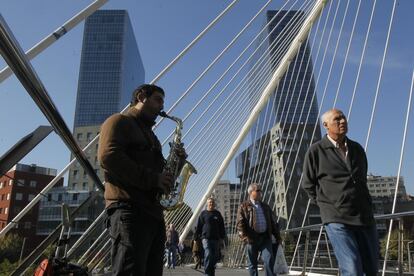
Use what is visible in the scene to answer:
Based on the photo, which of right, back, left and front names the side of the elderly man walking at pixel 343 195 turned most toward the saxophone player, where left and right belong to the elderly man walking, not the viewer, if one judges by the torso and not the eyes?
right

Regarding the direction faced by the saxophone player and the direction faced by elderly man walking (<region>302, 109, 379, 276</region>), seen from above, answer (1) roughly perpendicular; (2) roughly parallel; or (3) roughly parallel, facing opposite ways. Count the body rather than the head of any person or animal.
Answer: roughly perpendicular

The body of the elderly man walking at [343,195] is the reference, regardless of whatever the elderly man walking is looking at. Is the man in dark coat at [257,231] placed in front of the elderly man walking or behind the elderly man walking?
behind

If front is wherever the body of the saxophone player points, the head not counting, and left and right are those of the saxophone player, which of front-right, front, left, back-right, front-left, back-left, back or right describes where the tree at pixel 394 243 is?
front-left

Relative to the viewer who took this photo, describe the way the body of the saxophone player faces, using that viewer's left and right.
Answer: facing to the right of the viewer

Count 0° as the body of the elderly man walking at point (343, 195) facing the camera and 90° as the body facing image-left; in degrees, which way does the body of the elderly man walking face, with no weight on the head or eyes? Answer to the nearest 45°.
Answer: approximately 315°

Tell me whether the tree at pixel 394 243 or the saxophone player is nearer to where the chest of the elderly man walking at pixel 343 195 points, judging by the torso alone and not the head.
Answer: the saxophone player

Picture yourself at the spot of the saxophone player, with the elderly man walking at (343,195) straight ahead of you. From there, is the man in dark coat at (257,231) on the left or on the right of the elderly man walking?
left

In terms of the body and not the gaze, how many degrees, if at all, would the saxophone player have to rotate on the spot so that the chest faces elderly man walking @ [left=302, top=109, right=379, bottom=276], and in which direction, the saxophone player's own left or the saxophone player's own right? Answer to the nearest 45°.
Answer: approximately 45° to the saxophone player's own left

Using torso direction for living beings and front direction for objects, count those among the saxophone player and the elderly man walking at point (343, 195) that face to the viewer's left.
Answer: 0

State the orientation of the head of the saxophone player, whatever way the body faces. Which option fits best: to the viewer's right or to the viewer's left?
to the viewer's right
